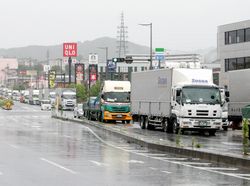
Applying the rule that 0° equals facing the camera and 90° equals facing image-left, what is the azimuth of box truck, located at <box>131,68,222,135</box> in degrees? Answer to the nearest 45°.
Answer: approximately 315°

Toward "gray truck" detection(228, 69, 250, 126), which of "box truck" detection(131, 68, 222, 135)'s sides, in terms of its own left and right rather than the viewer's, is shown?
left
